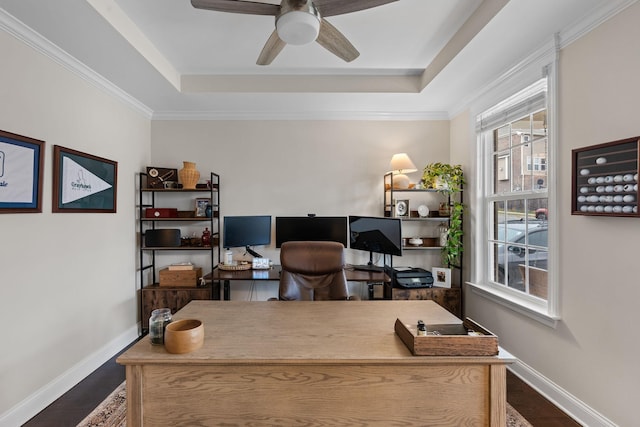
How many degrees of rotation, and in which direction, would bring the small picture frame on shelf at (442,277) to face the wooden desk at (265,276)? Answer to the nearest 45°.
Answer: approximately 45° to its right

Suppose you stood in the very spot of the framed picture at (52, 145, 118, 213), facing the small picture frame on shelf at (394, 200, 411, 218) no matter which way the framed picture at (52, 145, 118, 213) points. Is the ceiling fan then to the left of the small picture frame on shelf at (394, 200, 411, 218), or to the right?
right

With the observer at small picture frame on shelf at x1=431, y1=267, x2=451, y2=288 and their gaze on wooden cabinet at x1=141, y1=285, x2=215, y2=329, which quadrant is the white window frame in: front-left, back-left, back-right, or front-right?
back-left

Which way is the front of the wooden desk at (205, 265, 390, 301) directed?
toward the camera

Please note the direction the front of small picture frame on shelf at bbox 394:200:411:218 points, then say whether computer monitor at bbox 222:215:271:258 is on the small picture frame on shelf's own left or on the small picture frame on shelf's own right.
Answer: on the small picture frame on shelf's own right

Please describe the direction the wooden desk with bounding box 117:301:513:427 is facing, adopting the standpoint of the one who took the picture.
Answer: facing away from the viewer

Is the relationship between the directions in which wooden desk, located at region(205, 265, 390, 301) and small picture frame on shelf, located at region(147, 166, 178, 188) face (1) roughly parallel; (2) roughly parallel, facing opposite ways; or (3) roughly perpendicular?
roughly parallel

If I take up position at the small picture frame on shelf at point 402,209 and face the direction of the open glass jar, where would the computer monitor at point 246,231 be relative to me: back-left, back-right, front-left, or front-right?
front-right

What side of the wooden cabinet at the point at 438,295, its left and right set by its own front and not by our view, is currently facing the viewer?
front

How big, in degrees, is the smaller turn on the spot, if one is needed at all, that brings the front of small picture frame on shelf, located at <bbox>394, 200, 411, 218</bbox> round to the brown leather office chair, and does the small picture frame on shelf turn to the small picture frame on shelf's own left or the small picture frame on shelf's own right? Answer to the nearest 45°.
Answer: approximately 45° to the small picture frame on shelf's own right

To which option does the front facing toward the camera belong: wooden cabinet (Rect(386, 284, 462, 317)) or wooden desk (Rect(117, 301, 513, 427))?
the wooden cabinet

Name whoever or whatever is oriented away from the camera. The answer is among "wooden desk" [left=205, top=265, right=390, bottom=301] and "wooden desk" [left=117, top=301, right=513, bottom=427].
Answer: "wooden desk" [left=117, top=301, right=513, bottom=427]

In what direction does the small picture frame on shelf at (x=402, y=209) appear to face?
toward the camera

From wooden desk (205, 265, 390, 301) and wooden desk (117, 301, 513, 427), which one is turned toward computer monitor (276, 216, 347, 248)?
wooden desk (117, 301, 513, 427)

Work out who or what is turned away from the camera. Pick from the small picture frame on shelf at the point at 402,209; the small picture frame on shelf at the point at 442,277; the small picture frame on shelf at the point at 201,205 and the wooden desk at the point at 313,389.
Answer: the wooden desk
